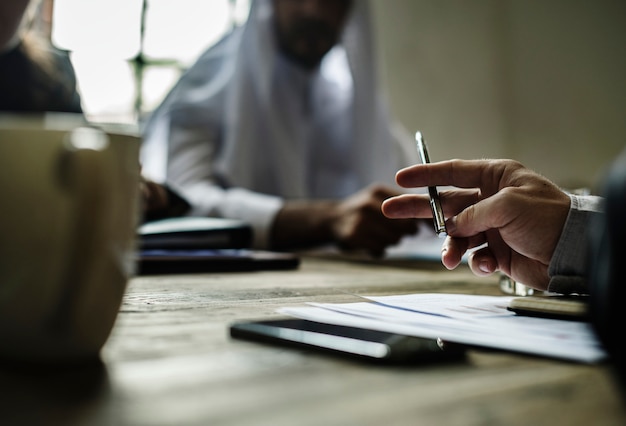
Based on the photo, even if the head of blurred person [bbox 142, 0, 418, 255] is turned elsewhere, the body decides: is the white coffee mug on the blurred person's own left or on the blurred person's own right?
on the blurred person's own right

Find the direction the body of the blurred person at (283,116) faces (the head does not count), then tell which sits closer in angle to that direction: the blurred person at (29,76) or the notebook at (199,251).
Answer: the notebook

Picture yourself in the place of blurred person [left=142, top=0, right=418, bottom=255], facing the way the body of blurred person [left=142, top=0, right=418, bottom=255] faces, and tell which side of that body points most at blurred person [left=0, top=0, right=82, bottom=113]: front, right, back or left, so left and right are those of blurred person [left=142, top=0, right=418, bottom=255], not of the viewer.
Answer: right

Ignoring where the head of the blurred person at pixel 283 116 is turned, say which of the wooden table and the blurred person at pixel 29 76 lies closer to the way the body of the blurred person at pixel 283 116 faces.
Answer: the wooden table

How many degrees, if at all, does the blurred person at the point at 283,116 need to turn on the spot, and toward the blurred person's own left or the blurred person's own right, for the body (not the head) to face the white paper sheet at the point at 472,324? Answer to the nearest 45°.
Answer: approximately 45° to the blurred person's own right

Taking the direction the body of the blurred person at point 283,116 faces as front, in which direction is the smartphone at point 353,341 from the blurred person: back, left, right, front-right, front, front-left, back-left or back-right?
front-right

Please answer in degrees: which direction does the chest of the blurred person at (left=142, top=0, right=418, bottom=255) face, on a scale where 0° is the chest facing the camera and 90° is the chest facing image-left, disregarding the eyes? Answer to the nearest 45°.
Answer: approximately 315°

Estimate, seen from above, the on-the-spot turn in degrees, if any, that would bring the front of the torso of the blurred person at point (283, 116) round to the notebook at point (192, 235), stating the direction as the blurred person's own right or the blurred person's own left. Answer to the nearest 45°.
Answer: approximately 45° to the blurred person's own right

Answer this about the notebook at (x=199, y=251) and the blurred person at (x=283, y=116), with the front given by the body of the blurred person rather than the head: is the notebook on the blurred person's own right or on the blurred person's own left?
on the blurred person's own right

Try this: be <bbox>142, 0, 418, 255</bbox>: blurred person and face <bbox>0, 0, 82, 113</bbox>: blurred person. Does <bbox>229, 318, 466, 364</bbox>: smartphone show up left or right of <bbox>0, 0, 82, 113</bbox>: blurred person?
left
